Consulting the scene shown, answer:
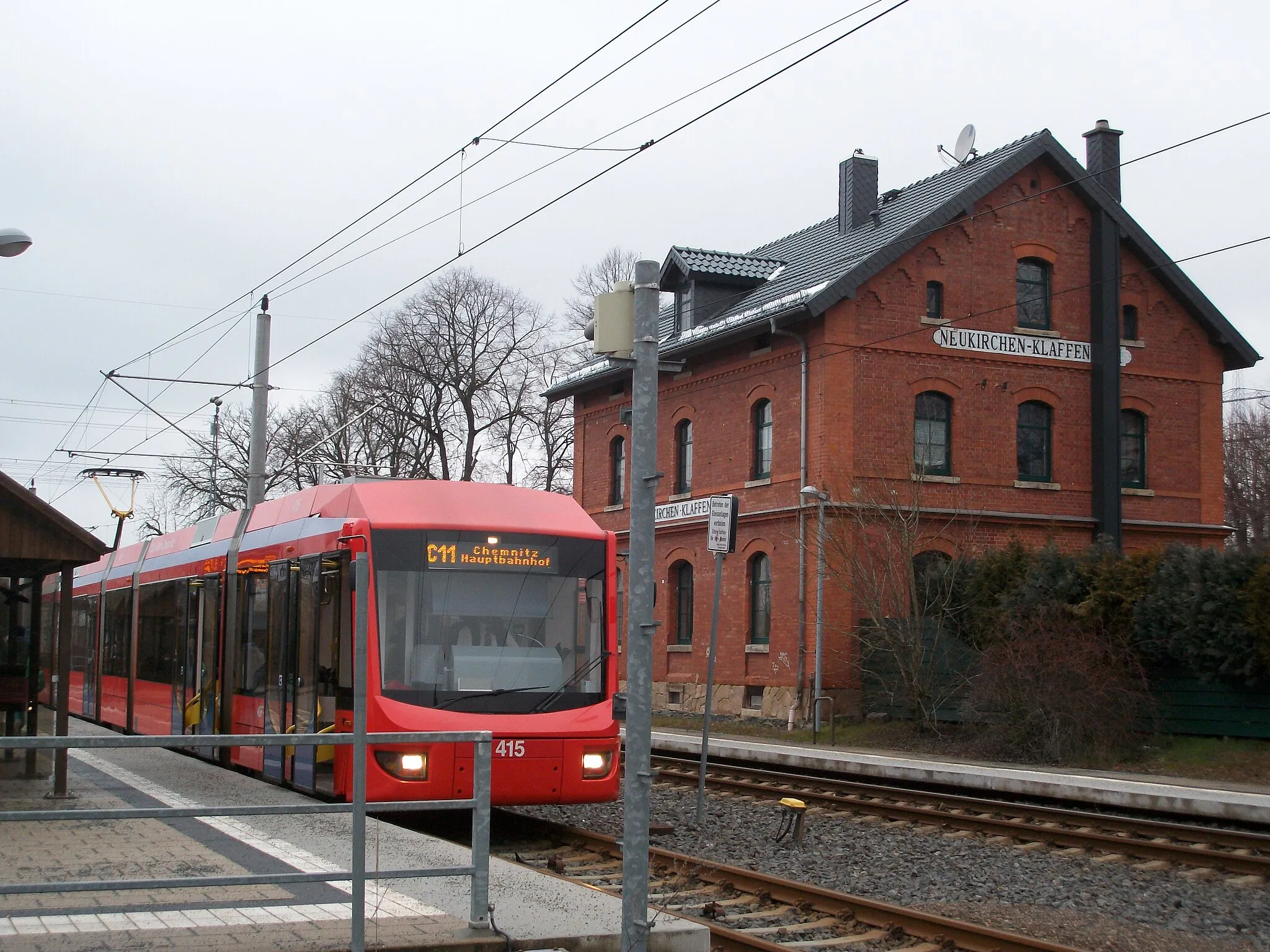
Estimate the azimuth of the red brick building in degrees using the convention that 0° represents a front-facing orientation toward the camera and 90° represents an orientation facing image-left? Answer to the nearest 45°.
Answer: approximately 45°

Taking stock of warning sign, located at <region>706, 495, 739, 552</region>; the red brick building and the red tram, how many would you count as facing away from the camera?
0

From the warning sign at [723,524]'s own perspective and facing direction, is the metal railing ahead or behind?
ahead

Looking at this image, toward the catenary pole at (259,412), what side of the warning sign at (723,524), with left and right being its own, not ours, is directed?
right

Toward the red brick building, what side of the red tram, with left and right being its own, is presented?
left

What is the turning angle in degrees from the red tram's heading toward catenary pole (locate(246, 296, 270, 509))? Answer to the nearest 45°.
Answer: approximately 135° to its left

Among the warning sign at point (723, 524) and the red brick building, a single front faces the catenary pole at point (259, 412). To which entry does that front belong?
the red brick building

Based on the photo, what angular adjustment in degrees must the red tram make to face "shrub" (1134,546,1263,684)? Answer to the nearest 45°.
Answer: approximately 90° to its left

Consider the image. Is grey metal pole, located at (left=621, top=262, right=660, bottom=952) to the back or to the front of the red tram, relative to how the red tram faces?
to the front

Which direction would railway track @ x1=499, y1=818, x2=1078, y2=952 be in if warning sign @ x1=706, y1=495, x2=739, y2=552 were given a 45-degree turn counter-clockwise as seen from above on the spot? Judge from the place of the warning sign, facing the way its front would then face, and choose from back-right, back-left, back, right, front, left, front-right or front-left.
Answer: front

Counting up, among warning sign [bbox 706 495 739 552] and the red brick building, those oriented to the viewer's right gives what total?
0
